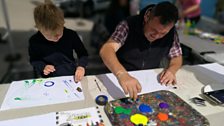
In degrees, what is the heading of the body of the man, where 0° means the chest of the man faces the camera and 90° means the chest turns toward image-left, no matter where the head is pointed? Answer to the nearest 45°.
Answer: approximately 0°

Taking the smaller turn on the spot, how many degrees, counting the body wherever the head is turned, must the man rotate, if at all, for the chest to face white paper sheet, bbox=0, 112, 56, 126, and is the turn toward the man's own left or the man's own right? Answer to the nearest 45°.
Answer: approximately 45° to the man's own right

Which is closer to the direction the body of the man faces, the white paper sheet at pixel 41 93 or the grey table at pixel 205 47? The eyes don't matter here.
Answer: the white paper sheet

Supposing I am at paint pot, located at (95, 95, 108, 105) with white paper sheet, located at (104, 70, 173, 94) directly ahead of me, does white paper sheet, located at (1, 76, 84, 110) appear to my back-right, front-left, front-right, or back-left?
back-left

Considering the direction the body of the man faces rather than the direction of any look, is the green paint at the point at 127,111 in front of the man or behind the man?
in front
